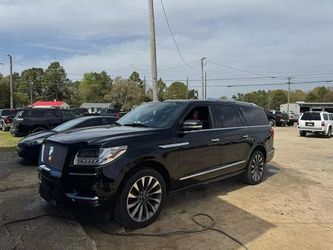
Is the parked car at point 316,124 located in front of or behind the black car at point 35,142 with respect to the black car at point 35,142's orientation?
behind

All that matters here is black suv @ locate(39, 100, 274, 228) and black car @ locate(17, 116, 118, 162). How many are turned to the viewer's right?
0

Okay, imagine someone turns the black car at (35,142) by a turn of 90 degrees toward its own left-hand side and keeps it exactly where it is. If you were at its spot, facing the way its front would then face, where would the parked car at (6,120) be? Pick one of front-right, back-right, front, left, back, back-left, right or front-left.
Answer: back-left

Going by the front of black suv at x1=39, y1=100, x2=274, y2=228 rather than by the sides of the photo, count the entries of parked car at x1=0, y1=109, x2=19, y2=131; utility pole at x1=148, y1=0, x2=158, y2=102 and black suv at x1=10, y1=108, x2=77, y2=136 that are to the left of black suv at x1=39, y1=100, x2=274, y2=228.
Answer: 0

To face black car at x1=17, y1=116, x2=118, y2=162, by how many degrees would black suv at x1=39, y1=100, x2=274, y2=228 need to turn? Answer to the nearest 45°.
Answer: approximately 90° to its right

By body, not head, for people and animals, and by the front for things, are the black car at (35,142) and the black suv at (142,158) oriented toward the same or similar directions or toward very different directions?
same or similar directions

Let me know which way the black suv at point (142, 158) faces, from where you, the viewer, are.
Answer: facing the viewer and to the left of the viewer

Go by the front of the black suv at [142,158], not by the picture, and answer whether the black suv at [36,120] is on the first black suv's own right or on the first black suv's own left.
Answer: on the first black suv's own right

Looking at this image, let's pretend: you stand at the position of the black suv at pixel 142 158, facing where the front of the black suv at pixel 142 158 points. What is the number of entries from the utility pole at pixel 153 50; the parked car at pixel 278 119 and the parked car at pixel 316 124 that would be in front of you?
0

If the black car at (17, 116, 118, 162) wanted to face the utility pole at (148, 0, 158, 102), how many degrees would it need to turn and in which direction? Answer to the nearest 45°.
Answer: approximately 180°
